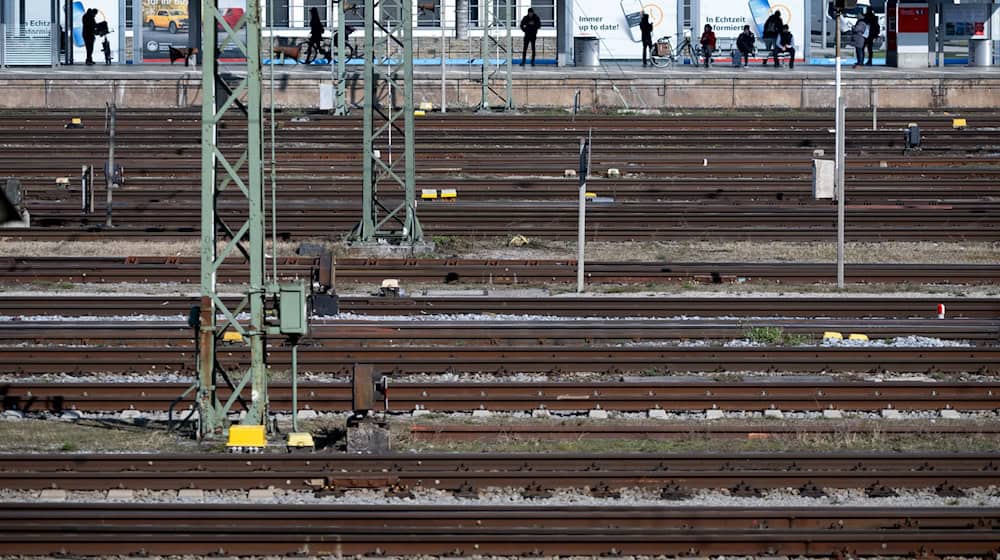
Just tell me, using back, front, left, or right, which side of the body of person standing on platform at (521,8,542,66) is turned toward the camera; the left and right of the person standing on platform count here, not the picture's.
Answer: front

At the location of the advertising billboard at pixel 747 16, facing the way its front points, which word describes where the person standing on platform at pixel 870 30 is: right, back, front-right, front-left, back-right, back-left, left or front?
left

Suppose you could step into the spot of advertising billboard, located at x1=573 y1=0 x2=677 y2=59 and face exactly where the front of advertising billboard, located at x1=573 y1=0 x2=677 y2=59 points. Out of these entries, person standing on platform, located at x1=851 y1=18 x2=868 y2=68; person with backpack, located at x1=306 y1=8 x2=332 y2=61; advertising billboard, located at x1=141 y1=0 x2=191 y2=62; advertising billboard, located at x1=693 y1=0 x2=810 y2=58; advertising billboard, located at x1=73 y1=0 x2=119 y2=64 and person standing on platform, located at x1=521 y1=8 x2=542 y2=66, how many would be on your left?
2

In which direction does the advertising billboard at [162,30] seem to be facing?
toward the camera

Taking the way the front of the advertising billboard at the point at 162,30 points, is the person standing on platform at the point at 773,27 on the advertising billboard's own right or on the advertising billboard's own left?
on the advertising billboard's own left

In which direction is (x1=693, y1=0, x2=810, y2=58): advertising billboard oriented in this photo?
toward the camera

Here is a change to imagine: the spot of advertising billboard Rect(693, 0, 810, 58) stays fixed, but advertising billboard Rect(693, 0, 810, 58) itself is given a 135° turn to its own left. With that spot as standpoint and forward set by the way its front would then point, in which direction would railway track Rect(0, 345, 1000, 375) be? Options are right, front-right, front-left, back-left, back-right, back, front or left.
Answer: back-right

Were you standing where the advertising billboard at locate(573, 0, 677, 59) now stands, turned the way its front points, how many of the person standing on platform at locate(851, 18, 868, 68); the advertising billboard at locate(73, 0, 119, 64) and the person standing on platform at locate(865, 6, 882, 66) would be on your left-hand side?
2

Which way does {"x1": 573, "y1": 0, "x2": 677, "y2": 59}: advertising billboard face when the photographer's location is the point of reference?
facing the viewer

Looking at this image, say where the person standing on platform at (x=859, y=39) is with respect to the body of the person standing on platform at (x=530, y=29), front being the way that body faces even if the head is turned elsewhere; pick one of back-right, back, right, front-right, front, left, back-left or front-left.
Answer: left

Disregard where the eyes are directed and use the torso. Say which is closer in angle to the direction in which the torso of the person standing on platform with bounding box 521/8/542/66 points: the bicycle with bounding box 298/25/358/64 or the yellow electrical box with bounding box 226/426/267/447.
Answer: the yellow electrical box
